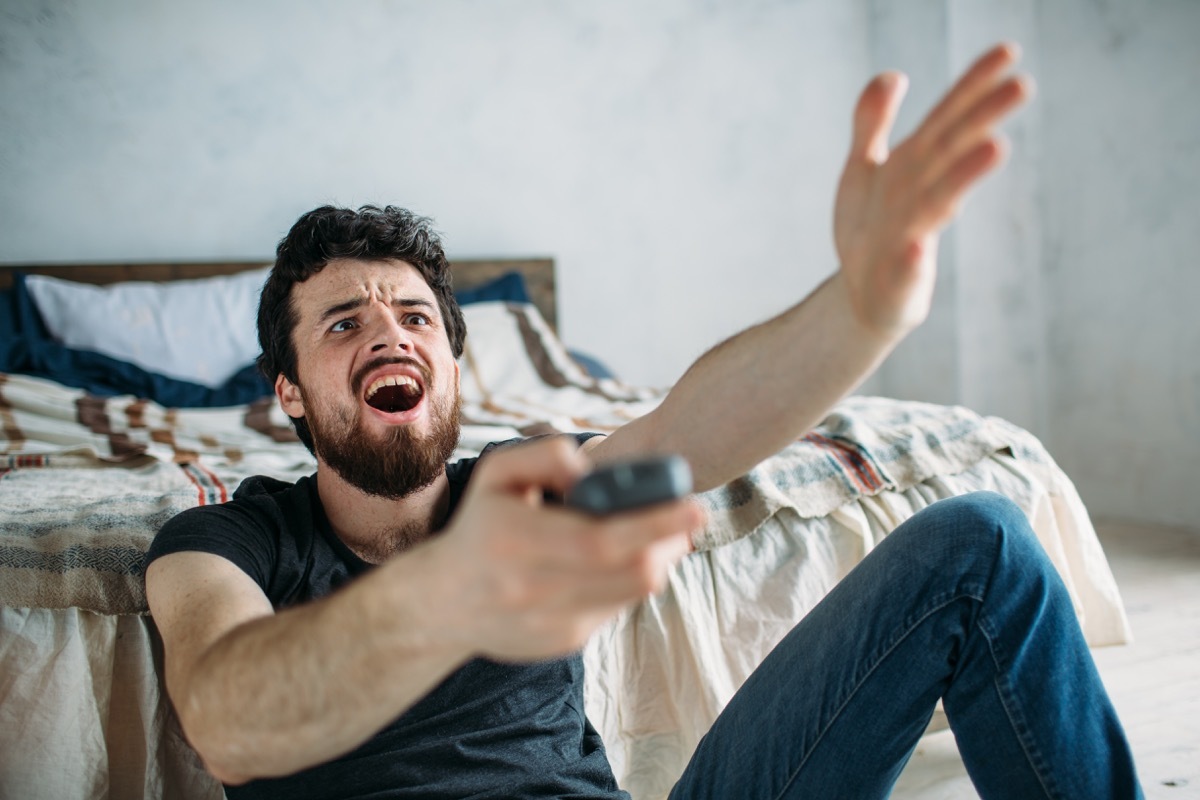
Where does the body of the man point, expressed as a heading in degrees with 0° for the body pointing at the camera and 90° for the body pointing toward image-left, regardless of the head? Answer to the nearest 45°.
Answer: approximately 315°

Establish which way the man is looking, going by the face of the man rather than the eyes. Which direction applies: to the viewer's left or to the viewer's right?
to the viewer's right

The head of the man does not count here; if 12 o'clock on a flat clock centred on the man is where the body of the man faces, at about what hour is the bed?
The bed is roughly at 6 o'clock from the man.

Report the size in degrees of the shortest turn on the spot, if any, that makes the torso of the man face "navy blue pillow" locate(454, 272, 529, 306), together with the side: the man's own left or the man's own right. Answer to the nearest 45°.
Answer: approximately 135° to the man's own left

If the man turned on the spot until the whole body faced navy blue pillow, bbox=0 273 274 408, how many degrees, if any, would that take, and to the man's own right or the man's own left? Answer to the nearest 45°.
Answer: approximately 180°
